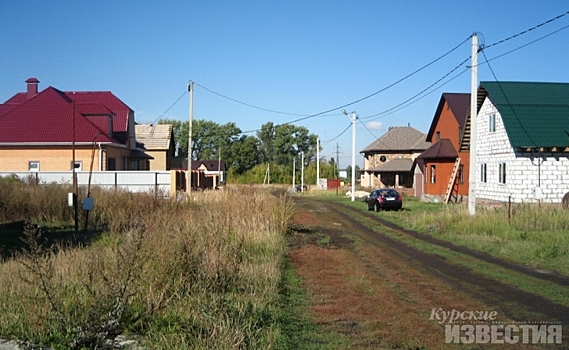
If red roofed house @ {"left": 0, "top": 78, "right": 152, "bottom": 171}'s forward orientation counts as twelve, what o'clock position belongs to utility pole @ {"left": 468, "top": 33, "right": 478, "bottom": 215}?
The utility pole is roughly at 2 o'clock from the red roofed house.

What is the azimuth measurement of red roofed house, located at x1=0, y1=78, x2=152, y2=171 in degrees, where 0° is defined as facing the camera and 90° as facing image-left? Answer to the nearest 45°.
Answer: approximately 270°

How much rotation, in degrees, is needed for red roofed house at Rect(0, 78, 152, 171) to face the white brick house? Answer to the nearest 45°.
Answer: approximately 45° to its right

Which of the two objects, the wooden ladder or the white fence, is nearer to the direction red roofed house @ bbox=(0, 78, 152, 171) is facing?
the wooden ladder

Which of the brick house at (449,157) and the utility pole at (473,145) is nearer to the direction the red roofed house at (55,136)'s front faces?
the brick house
